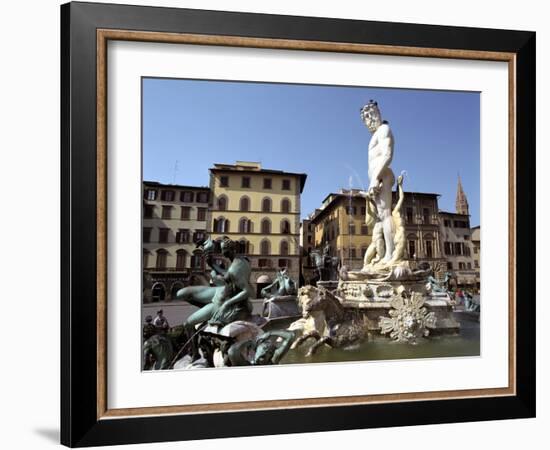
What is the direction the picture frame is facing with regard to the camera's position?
facing the viewer and to the right of the viewer
